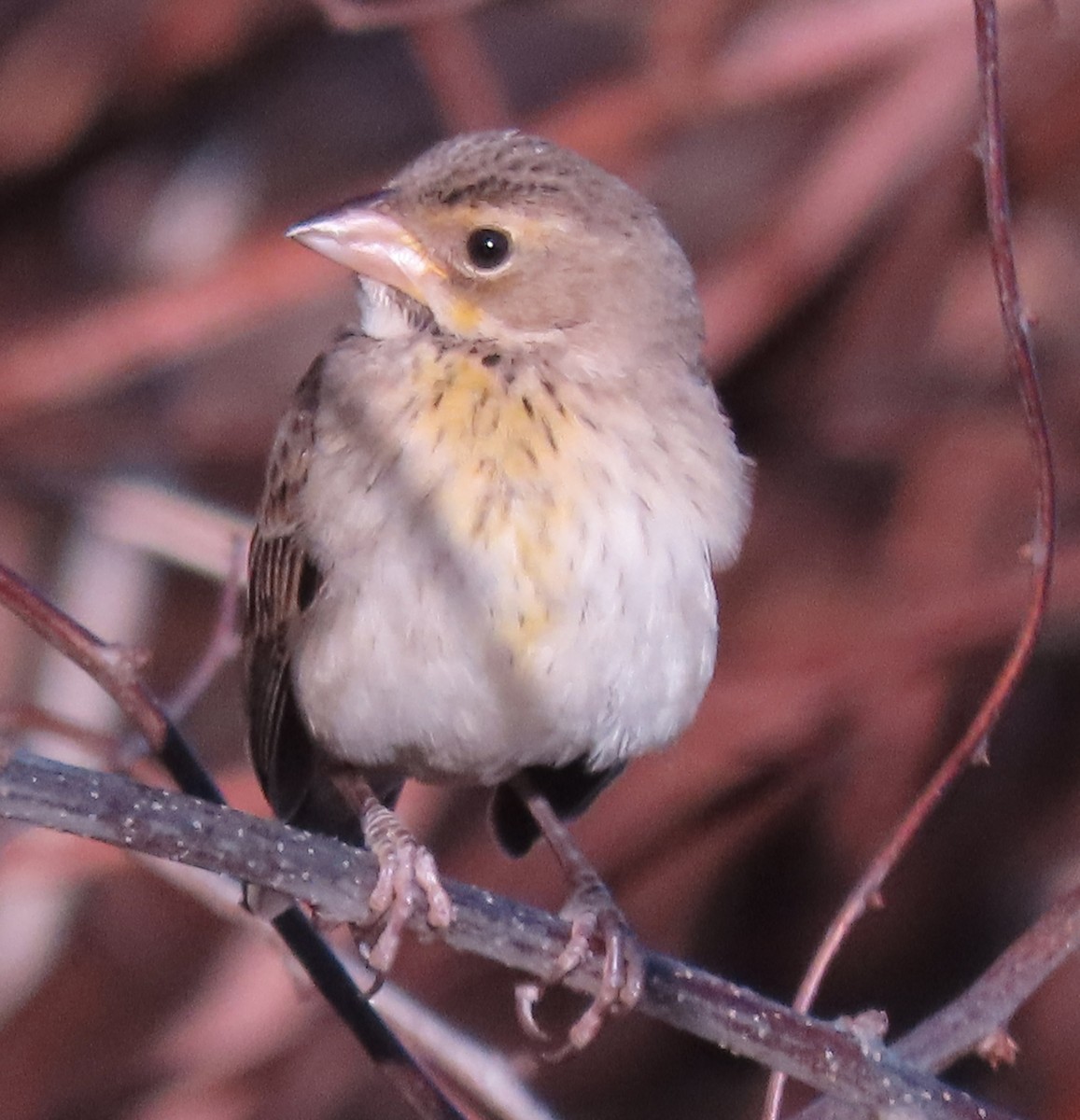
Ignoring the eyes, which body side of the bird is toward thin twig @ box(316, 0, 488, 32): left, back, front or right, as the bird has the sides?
back

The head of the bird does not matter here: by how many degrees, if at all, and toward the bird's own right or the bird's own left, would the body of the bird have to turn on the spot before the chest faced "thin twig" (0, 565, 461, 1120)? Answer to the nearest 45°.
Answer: approximately 45° to the bird's own right

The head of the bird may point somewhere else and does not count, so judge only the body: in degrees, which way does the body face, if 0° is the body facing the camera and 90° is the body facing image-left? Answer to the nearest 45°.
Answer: approximately 0°
